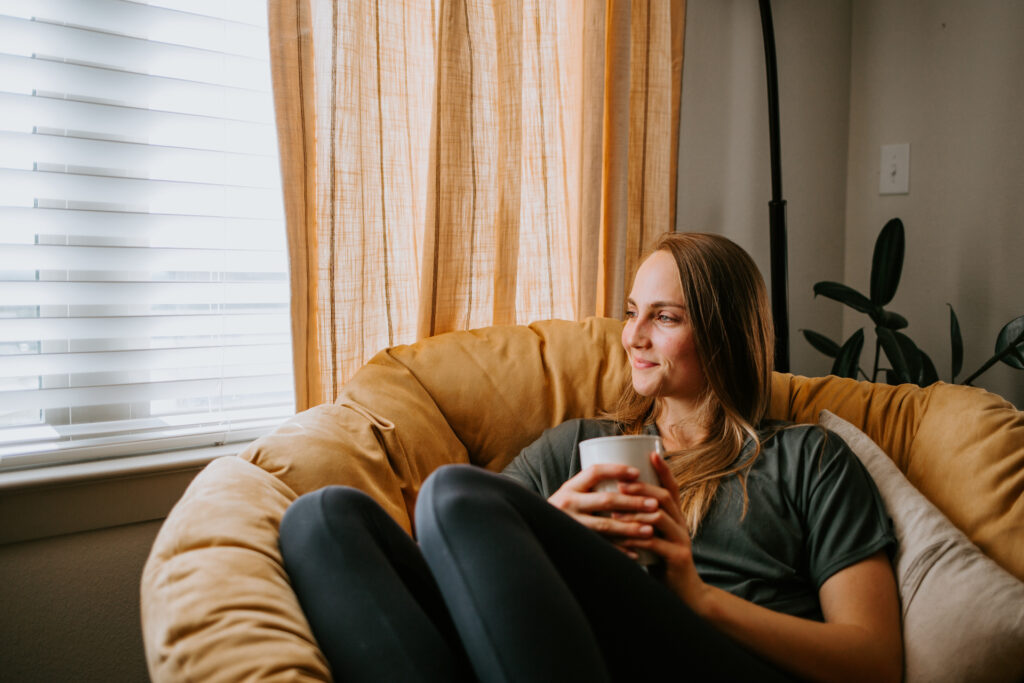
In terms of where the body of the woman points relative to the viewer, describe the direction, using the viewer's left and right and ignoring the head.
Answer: facing the viewer and to the left of the viewer

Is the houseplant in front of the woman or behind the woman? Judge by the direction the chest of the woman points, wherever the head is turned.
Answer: behind

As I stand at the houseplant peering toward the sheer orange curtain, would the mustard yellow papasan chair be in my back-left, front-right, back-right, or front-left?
front-left

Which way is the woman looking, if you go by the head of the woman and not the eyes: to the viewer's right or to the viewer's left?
to the viewer's left

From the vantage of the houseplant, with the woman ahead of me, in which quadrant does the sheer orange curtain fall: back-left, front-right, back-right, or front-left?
front-right
